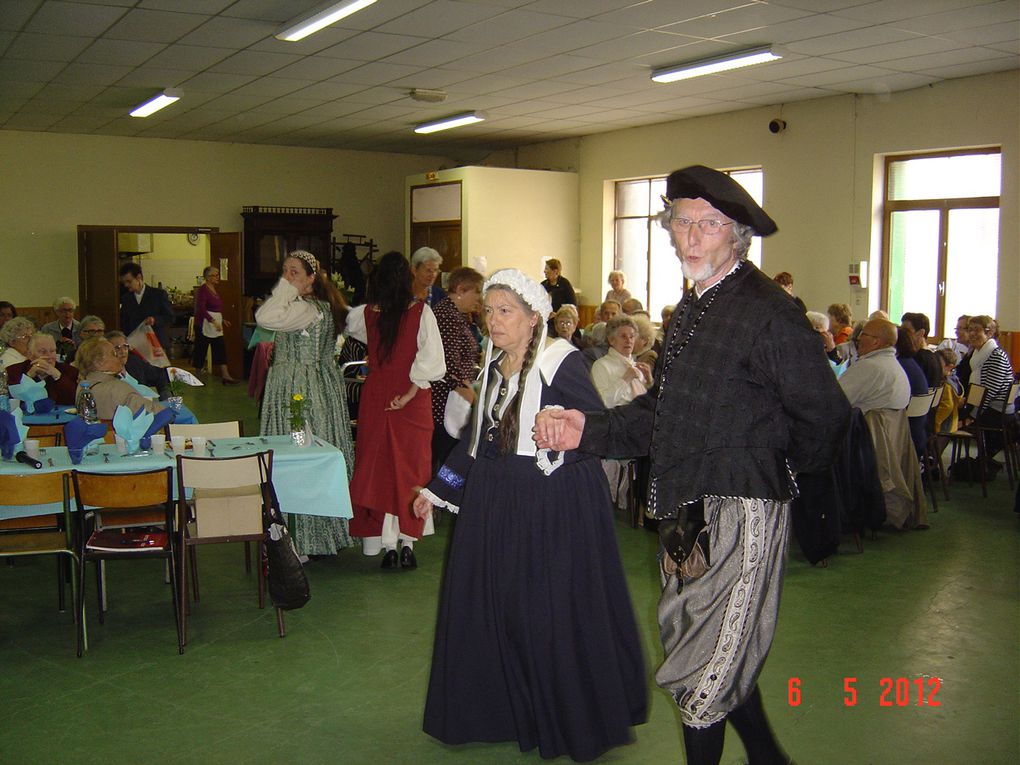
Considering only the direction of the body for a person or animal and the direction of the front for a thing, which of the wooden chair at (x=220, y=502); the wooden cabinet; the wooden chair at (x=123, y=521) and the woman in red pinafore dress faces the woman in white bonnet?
the wooden cabinet

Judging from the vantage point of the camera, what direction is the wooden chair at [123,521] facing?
facing away from the viewer

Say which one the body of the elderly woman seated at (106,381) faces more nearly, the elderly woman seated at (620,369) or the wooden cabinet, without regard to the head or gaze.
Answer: the elderly woman seated

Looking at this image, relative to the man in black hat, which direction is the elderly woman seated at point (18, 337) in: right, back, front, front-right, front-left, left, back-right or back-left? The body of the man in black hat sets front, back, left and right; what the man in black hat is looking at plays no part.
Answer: right

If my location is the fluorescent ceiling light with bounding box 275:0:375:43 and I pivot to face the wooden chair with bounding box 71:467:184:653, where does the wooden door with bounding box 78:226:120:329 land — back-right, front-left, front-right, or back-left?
back-right

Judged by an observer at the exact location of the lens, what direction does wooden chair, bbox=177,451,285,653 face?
facing away from the viewer

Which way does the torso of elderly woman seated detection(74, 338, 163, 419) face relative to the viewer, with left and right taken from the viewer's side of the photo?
facing to the right of the viewer

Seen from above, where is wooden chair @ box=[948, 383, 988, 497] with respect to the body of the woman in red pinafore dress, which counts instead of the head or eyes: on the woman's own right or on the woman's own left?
on the woman's own right

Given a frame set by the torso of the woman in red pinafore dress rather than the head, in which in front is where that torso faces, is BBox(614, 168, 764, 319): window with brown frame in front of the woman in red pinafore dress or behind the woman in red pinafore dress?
in front
